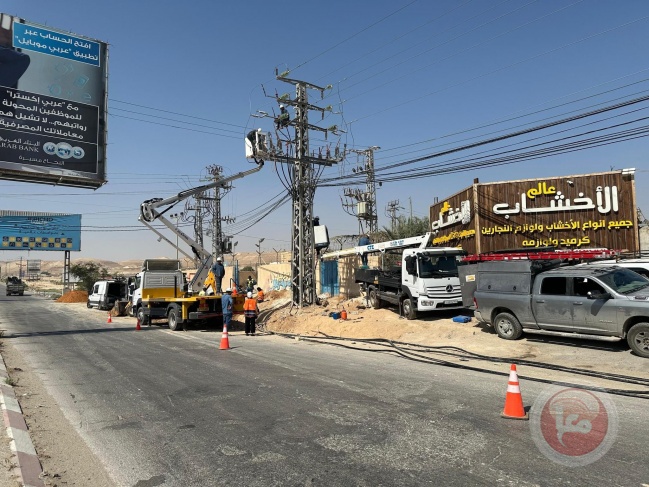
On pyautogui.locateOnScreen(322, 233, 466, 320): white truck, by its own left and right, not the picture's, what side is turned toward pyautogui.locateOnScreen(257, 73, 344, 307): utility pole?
back

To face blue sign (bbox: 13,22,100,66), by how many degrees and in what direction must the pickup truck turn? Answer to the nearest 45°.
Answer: approximately 135° to its right

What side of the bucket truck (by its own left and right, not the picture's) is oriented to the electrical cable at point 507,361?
back

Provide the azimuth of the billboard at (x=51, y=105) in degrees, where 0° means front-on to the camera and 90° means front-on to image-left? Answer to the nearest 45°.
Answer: approximately 315°

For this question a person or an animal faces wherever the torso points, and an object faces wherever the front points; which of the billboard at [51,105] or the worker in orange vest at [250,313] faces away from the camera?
the worker in orange vest

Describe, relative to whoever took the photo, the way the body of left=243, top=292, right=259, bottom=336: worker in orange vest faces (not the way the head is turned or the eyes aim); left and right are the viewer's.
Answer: facing away from the viewer

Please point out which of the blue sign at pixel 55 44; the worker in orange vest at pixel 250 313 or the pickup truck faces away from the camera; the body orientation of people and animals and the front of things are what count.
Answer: the worker in orange vest

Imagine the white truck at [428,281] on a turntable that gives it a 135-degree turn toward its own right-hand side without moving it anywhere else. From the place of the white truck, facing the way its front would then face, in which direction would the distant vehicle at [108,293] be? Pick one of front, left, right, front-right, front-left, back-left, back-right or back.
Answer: front-right

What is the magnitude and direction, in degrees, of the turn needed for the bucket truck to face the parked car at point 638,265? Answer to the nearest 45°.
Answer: approximately 180°

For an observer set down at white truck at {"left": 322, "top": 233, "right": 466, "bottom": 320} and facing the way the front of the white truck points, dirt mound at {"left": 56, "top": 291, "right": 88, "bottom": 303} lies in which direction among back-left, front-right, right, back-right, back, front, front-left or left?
back
